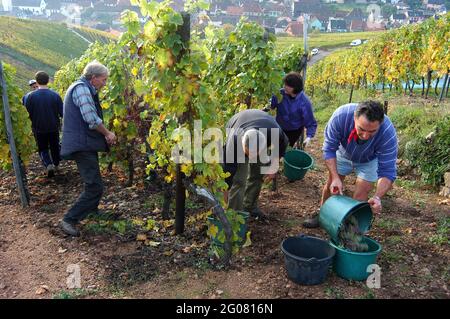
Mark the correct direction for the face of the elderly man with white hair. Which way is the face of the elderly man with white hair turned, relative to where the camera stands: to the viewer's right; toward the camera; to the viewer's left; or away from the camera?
to the viewer's right

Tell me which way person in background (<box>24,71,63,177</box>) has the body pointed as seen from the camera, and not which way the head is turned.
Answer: away from the camera

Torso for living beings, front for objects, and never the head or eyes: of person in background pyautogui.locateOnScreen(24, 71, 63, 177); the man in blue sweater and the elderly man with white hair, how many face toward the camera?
1

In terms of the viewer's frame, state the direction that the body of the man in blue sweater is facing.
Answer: toward the camera

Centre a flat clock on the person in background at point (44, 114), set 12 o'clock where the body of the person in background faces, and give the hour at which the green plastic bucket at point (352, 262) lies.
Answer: The green plastic bucket is roughly at 5 o'clock from the person in background.

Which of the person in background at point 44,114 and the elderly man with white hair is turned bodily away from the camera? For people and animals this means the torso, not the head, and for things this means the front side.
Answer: the person in background

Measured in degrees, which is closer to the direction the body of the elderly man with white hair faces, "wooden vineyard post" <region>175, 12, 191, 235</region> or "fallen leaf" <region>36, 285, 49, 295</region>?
the wooden vineyard post

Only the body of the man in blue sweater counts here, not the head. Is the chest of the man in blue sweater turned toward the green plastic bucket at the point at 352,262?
yes

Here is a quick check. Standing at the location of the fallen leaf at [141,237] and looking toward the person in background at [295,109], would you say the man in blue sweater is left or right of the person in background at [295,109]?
right

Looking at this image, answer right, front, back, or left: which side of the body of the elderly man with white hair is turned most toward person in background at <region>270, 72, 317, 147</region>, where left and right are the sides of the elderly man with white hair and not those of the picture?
front

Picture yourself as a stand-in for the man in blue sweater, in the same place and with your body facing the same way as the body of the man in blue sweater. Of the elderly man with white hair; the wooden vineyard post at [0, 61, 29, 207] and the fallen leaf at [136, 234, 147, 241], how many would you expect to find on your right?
3

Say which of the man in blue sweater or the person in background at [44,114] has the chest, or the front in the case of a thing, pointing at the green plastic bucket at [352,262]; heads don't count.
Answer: the man in blue sweater

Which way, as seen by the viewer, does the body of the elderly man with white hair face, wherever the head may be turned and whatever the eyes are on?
to the viewer's right
